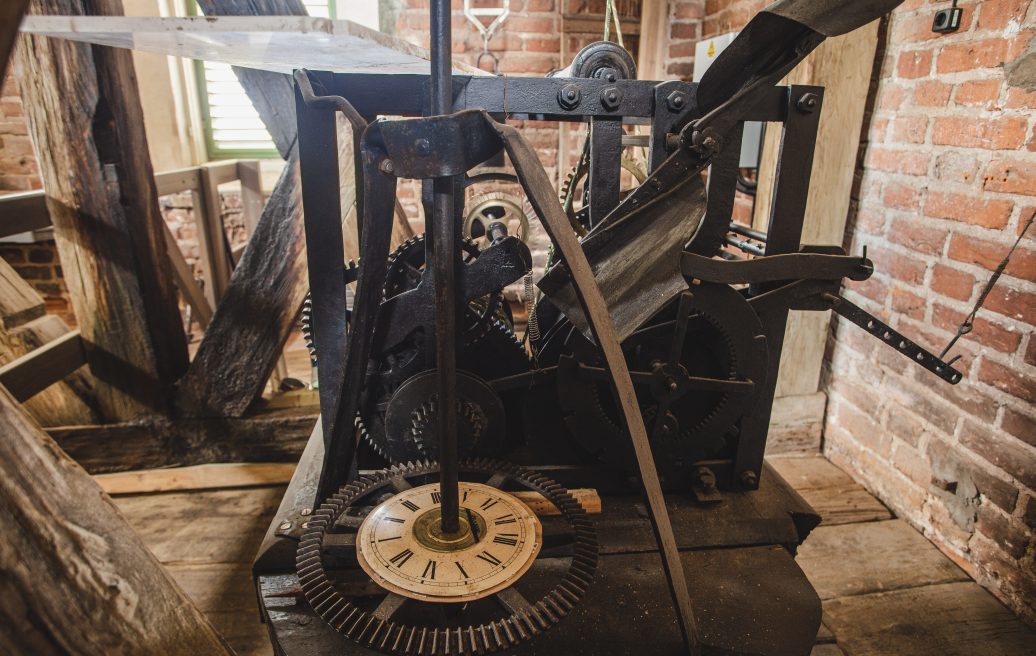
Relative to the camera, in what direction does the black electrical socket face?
facing the viewer and to the left of the viewer

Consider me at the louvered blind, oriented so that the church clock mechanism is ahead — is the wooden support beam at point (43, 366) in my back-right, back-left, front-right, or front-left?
front-right

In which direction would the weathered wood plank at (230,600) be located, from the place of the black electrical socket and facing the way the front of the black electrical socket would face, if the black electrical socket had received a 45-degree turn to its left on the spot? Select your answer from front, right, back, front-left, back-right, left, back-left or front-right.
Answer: front-right

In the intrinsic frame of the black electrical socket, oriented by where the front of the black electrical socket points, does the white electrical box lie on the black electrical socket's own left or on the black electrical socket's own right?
on the black electrical socket's own right

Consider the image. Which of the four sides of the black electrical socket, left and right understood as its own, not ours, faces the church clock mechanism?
front

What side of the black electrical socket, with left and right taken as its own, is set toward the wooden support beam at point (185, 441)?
front

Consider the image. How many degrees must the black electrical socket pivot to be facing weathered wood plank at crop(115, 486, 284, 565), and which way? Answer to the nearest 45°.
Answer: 0° — it already faces it

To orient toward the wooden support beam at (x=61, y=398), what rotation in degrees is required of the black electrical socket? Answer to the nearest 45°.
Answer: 0° — it already faces it

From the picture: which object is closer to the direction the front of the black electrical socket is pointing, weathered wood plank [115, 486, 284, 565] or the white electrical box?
the weathered wood plank
